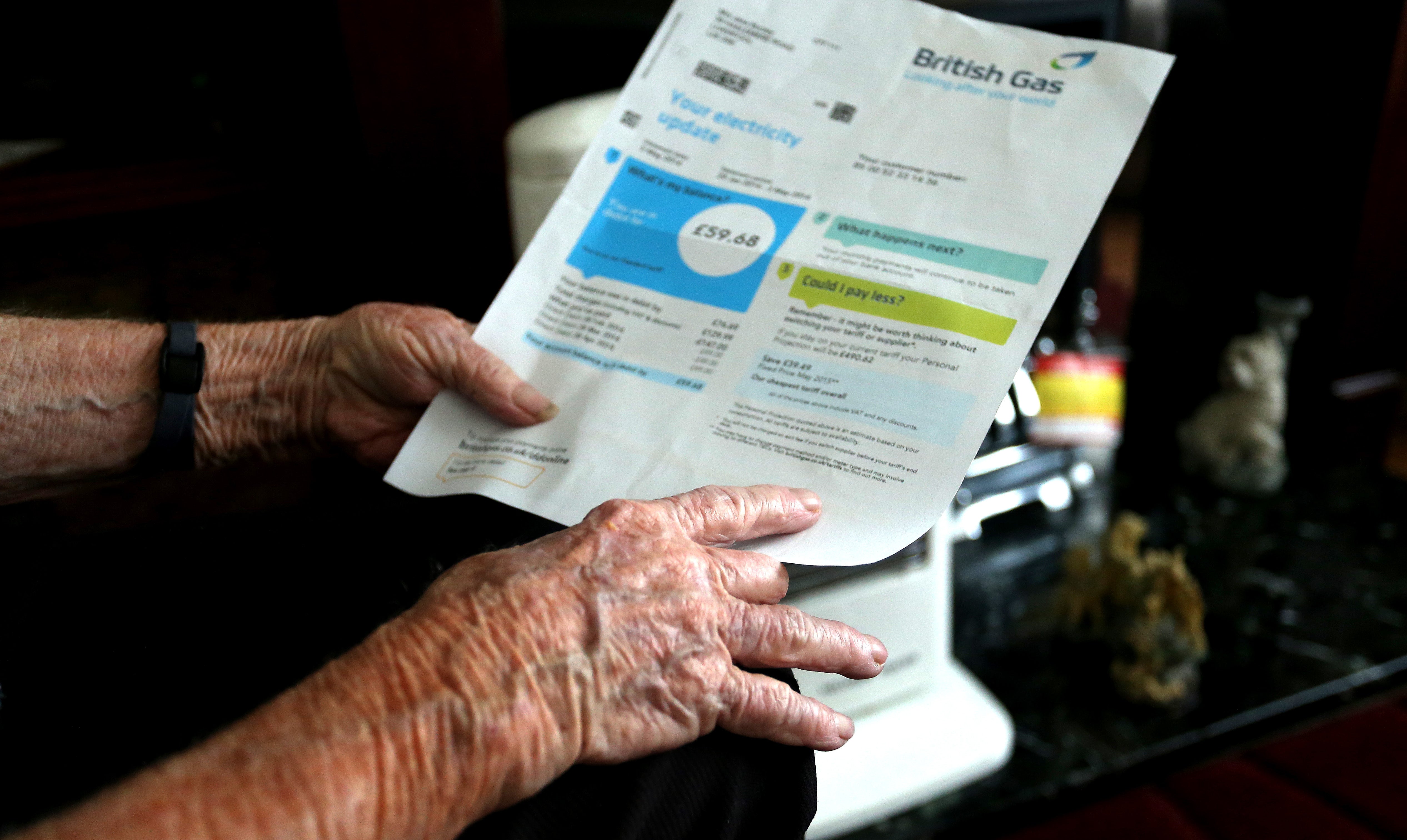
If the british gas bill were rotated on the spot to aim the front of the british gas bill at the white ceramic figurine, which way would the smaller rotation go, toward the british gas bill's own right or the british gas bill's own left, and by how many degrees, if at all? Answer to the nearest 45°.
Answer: approximately 135° to the british gas bill's own left

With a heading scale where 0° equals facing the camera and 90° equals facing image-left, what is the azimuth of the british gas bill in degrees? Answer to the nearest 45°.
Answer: approximately 0°
